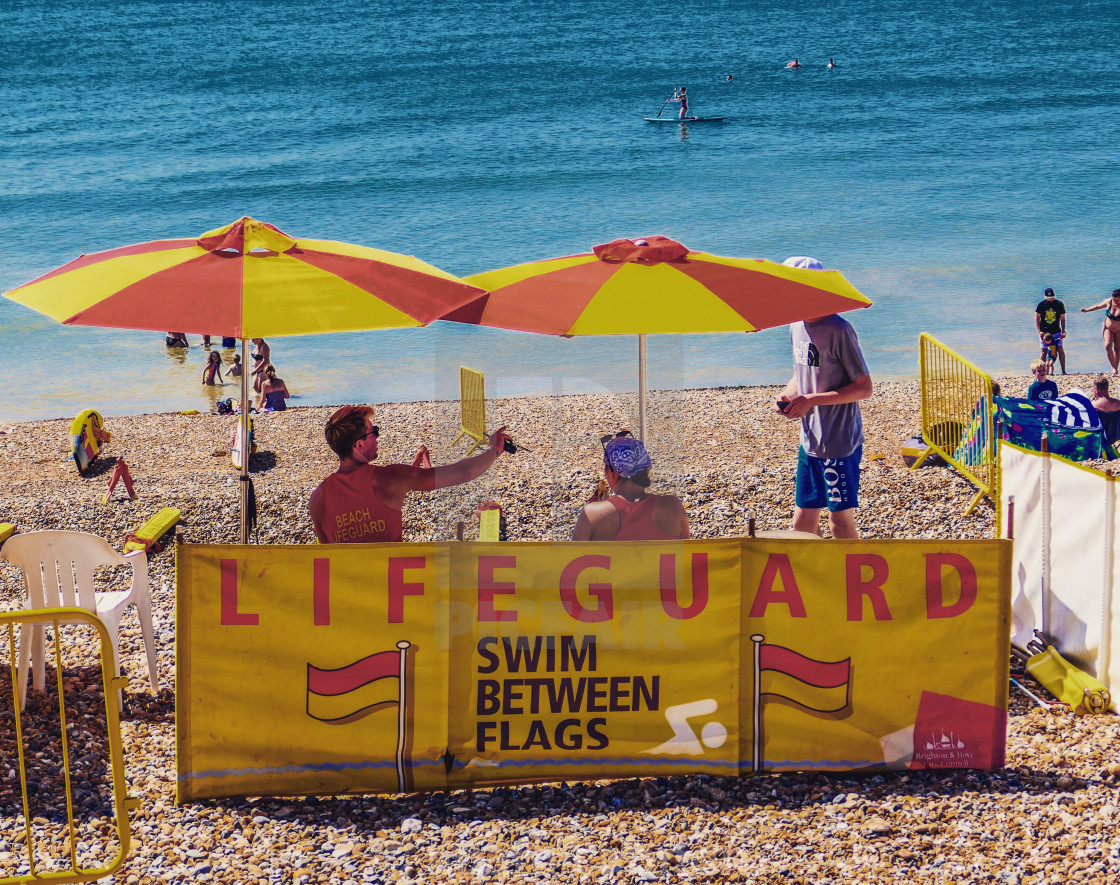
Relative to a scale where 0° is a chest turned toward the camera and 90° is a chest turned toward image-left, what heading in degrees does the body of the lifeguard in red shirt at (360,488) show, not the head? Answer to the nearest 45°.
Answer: approximately 225°

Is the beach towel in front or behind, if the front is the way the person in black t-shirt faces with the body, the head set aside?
in front

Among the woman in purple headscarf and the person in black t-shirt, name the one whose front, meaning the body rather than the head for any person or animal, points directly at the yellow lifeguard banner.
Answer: the person in black t-shirt

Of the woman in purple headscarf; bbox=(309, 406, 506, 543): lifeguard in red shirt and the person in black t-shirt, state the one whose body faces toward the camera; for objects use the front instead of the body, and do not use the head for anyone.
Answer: the person in black t-shirt

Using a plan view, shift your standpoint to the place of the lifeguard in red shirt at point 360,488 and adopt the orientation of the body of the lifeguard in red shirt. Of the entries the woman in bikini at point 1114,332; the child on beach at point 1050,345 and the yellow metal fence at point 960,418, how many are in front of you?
3

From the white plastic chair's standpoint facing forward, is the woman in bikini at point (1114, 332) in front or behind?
in front

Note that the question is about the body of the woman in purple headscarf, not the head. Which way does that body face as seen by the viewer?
away from the camera

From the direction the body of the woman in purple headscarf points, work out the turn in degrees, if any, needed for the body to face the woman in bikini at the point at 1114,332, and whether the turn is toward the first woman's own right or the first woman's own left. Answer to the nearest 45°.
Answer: approximately 45° to the first woman's own right

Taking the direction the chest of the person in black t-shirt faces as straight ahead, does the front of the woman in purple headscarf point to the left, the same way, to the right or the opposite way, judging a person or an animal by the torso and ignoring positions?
the opposite way

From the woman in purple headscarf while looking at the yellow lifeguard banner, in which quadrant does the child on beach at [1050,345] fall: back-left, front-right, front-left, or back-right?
back-left

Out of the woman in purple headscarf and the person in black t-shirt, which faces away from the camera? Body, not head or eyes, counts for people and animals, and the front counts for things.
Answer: the woman in purple headscarf

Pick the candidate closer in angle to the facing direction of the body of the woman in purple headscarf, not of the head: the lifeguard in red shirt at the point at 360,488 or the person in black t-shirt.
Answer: the person in black t-shirt

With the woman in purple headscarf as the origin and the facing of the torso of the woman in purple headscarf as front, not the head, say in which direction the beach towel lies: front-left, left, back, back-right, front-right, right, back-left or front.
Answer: front-right
